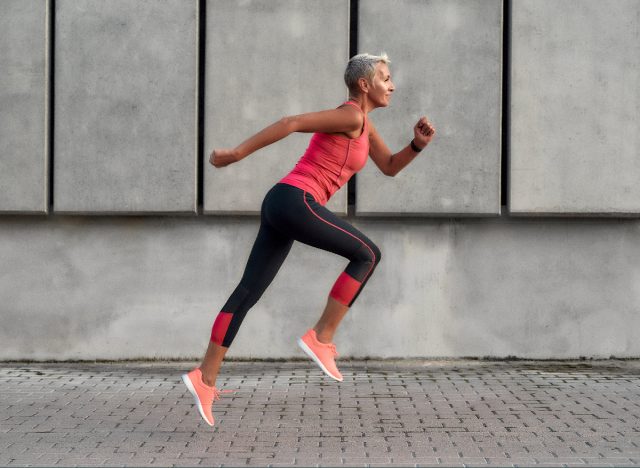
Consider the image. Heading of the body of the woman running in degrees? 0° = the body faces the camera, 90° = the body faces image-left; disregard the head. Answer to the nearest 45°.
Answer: approximately 270°

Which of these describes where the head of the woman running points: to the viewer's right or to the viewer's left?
to the viewer's right
